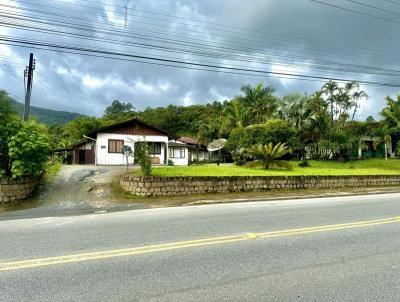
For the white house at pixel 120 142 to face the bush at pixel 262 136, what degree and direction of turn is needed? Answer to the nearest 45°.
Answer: approximately 90° to its left

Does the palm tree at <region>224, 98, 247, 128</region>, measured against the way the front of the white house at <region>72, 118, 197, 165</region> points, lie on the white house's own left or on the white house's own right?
on the white house's own left

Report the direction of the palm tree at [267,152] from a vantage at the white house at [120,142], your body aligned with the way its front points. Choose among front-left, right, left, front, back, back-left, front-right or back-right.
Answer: front-left

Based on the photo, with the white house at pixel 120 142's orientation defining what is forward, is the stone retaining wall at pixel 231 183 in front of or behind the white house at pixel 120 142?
in front

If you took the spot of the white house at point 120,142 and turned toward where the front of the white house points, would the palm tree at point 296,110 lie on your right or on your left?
on your left

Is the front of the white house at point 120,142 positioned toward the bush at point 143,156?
yes

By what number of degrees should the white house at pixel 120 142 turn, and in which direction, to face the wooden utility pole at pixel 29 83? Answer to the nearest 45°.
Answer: approximately 45° to its right

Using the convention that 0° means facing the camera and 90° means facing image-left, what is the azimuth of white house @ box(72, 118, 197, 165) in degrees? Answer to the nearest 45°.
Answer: approximately 0°
